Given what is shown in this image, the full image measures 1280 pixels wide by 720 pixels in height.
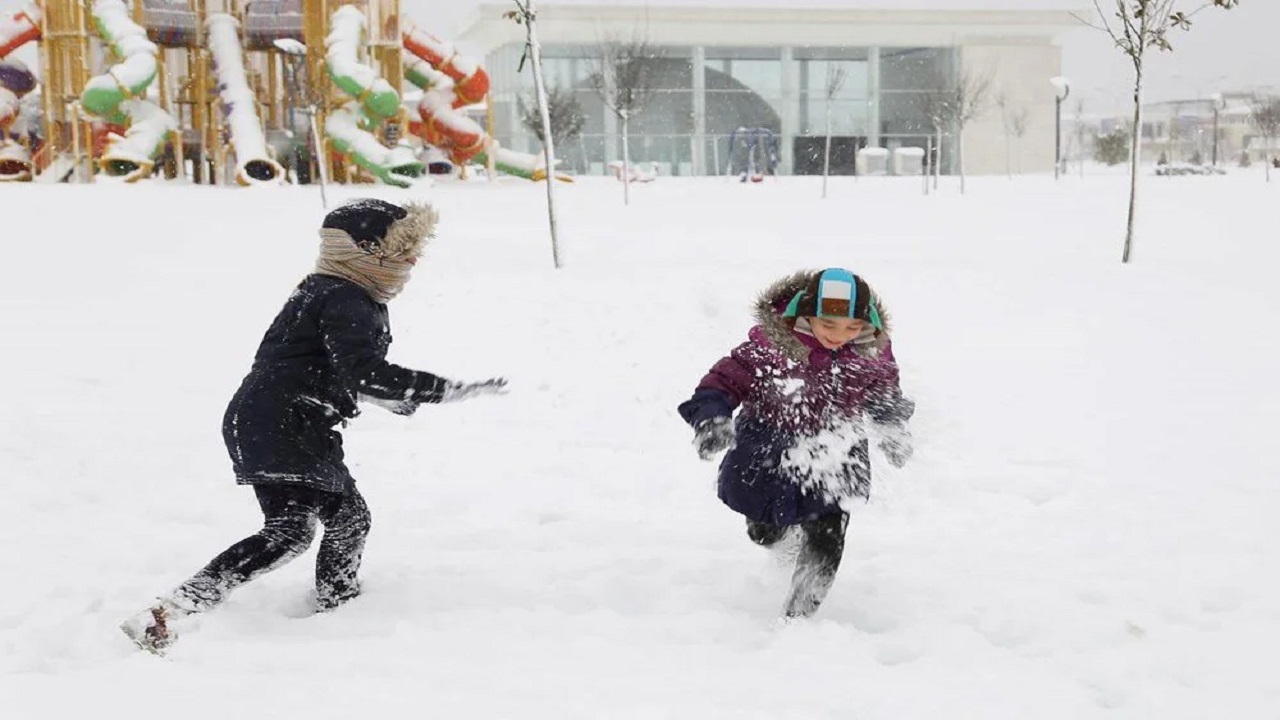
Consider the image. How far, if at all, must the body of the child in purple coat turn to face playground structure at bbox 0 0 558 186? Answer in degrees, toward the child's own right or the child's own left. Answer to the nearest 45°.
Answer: approximately 135° to the child's own right

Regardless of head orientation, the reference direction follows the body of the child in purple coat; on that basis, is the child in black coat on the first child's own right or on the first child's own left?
on the first child's own right

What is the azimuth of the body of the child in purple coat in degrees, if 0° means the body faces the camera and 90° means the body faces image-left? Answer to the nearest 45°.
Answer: approximately 0°

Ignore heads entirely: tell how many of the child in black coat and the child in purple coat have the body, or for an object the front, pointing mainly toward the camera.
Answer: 1

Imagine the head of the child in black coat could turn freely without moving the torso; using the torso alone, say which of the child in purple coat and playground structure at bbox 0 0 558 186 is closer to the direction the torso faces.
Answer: the child in purple coat

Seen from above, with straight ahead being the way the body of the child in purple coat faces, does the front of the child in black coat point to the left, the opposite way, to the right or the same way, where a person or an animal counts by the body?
to the left

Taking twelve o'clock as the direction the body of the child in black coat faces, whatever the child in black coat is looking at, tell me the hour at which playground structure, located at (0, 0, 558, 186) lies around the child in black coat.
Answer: The playground structure is roughly at 9 o'clock from the child in black coat.

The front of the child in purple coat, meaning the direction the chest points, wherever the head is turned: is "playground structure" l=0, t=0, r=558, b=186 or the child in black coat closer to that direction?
the child in black coat

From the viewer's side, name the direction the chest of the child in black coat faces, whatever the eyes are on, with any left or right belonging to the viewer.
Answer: facing to the right of the viewer
